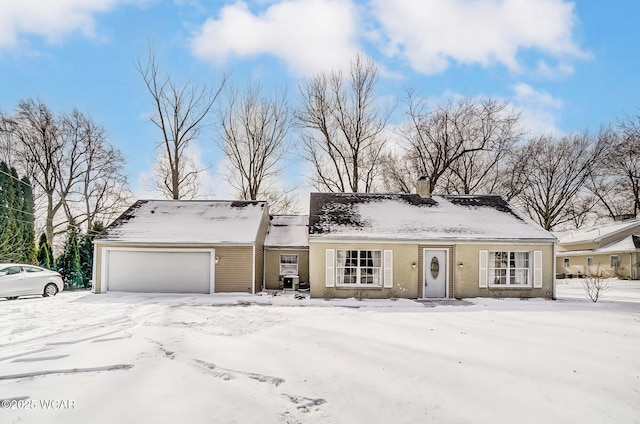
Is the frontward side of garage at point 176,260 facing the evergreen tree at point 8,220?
no

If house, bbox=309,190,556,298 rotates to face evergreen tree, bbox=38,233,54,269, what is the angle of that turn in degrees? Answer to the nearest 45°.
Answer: approximately 90° to its right

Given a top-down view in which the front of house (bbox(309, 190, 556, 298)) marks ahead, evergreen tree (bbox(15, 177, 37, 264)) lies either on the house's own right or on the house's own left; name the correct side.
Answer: on the house's own right

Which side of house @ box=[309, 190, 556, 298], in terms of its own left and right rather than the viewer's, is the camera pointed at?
front

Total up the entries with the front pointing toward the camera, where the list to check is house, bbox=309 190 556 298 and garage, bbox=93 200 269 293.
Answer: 2

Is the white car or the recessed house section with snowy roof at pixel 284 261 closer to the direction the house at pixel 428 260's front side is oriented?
the white car

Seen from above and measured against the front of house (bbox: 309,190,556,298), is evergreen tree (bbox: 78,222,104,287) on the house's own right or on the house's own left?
on the house's own right

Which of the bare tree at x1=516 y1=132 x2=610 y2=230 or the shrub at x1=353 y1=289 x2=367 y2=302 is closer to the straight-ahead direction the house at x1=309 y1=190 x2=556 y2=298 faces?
the shrub

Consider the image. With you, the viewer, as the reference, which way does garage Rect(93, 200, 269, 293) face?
facing the viewer

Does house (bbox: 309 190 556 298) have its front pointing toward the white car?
no

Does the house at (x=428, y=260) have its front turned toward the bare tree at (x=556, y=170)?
no
